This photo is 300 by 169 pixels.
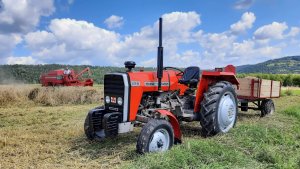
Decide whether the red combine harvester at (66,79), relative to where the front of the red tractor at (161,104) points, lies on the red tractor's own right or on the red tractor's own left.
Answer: on the red tractor's own right

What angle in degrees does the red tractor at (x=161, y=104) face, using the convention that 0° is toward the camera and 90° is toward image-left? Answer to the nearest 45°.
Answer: approximately 45°
